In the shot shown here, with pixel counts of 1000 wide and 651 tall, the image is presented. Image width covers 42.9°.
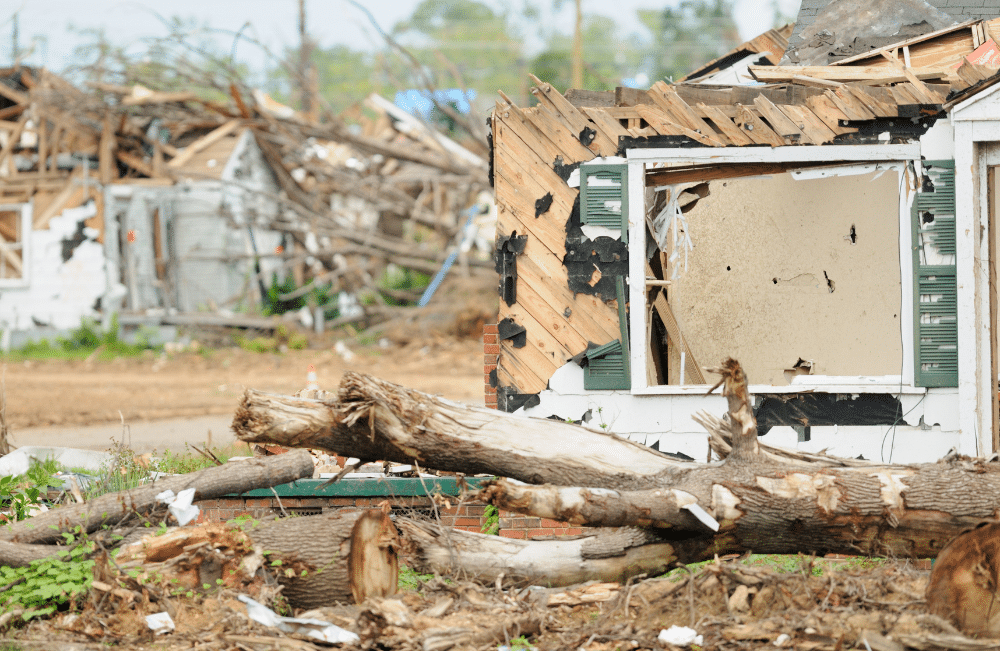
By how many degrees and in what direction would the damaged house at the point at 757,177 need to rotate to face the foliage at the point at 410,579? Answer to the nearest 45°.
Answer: approximately 45° to its right

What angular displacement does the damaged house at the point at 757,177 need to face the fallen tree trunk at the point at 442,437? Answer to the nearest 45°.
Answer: approximately 45° to its right

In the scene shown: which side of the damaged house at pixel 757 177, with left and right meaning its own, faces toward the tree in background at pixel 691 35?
back

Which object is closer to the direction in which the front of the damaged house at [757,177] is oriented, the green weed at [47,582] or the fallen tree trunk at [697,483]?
the fallen tree trunk

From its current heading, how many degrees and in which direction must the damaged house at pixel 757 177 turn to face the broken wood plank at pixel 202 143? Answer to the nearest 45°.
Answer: approximately 135° to its right

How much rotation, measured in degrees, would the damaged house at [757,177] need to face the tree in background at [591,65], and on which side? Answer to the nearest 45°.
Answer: approximately 180°

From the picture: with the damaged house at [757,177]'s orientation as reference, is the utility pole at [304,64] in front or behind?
behind

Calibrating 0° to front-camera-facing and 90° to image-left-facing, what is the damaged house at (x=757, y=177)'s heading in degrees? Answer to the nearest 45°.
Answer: approximately 0°

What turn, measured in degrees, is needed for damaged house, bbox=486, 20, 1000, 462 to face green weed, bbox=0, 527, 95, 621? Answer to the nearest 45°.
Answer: approximately 45° to its right

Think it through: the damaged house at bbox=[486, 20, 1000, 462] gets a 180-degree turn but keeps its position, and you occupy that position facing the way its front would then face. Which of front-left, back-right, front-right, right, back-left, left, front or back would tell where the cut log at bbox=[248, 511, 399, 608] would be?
back-left

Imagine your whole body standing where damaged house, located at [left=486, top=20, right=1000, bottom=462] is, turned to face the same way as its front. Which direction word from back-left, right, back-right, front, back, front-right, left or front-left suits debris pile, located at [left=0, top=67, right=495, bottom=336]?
back-right

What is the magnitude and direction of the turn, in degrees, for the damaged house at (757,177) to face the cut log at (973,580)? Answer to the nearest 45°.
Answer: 0° — it already faces it
